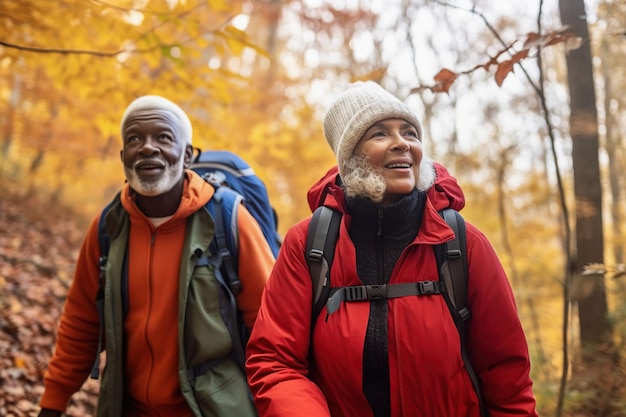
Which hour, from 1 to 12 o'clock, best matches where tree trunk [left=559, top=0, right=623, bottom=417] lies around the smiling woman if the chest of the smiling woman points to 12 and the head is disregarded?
The tree trunk is roughly at 7 o'clock from the smiling woman.

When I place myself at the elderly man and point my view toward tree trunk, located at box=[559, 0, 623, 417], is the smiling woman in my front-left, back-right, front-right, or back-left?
front-right

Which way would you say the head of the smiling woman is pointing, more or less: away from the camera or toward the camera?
toward the camera

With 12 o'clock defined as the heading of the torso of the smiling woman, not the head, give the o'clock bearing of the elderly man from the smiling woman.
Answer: The elderly man is roughly at 4 o'clock from the smiling woman.

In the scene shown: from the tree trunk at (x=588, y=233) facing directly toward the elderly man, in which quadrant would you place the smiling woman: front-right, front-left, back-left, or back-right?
front-left

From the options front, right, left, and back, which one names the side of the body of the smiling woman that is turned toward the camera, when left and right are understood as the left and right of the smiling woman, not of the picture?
front
